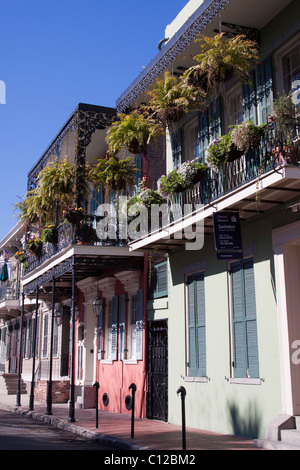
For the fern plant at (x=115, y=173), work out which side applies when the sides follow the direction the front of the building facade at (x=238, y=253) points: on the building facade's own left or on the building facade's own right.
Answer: on the building facade's own right

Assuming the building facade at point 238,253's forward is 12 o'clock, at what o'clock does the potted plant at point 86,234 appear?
The potted plant is roughly at 3 o'clock from the building facade.

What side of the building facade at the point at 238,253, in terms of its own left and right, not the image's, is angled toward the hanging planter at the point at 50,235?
right

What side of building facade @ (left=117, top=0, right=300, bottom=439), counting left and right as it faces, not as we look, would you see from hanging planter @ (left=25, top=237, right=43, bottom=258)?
right

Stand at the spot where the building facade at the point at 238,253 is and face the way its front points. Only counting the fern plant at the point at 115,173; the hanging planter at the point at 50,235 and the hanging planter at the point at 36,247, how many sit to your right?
3

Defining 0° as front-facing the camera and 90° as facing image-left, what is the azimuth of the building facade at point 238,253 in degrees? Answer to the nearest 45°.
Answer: approximately 45°
